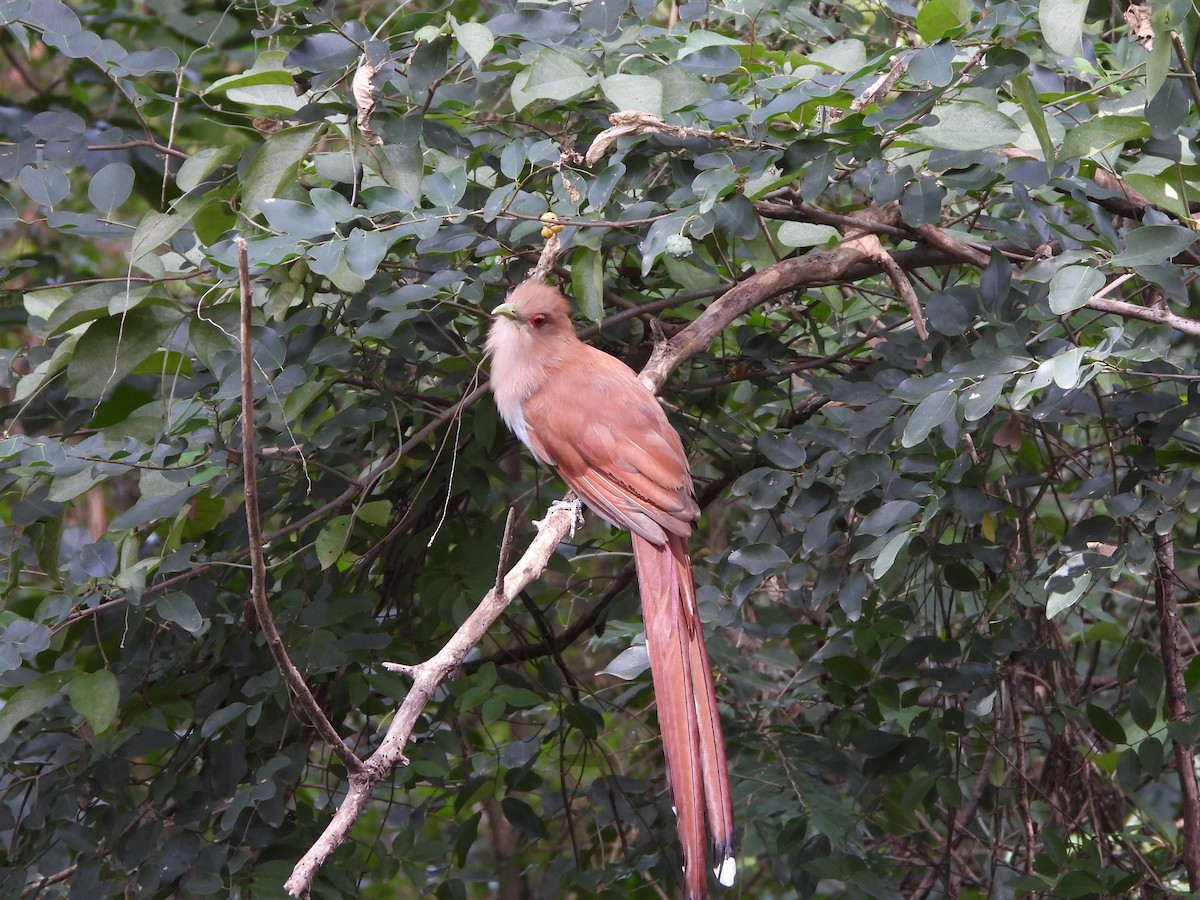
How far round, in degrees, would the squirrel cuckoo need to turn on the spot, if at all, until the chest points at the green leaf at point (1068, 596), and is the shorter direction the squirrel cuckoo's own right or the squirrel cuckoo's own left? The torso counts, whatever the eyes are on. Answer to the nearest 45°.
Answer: approximately 135° to the squirrel cuckoo's own left

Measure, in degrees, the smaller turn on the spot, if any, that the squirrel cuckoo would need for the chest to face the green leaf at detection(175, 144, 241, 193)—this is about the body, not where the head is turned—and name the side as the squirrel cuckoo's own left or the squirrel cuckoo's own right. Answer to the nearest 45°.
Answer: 0° — it already faces it

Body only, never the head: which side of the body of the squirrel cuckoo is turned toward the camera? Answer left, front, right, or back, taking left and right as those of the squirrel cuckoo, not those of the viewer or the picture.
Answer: left
